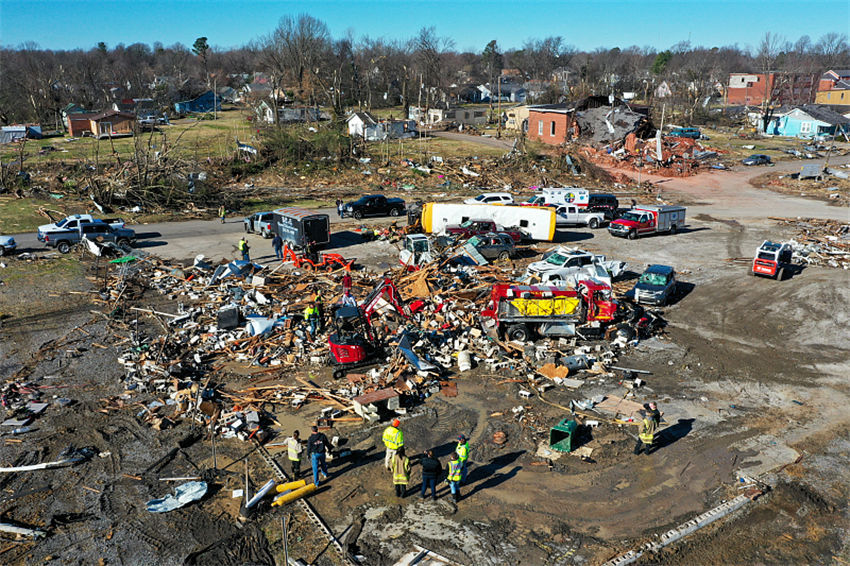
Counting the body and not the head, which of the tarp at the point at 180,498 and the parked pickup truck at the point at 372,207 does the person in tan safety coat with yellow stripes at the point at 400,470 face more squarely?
the parked pickup truck

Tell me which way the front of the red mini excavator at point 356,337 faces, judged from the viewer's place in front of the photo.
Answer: facing away from the viewer and to the right of the viewer

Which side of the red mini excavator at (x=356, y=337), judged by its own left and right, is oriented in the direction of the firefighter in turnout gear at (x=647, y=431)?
right

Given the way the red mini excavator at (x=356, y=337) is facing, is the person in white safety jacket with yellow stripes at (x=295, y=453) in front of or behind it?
behind

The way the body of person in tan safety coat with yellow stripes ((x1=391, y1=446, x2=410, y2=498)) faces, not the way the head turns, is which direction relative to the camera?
away from the camera

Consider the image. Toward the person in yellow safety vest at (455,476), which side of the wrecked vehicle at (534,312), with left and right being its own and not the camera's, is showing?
right

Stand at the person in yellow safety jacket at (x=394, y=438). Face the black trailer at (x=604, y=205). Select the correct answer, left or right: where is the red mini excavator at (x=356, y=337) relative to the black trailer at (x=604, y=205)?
left

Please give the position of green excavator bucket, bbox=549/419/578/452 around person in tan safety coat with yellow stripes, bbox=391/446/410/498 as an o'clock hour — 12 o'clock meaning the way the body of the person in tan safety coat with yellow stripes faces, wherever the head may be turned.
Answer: The green excavator bucket is roughly at 2 o'clock from the person in tan safety coat with yellow stripes.

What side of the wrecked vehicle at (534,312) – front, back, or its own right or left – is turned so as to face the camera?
right
